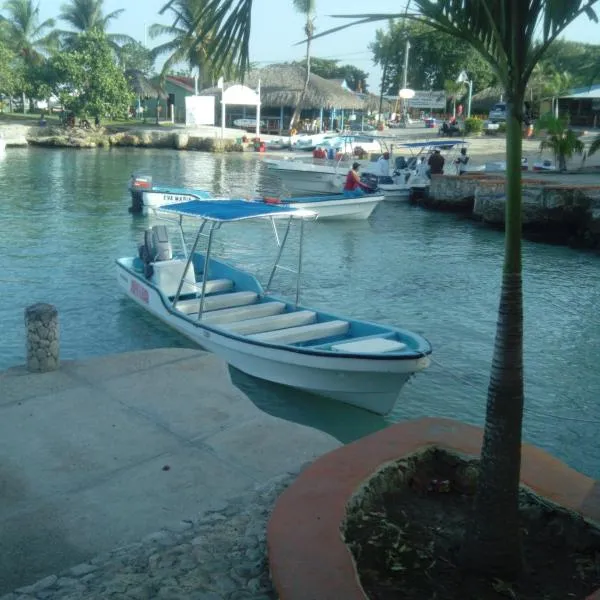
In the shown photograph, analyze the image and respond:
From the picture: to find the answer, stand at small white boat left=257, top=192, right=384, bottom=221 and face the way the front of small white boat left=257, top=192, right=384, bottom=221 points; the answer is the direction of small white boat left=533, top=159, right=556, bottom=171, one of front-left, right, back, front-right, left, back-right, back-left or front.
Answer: front-left

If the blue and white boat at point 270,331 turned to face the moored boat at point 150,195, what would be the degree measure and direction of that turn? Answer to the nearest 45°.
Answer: approximately 135° to its left

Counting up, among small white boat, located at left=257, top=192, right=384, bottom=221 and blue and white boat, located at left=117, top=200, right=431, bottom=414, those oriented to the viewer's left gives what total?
0

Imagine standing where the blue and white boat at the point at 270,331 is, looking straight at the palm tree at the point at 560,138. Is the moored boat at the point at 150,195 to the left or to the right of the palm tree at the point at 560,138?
left

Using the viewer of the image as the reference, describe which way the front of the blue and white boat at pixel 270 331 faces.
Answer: facing the viewer and to the right of the viewer

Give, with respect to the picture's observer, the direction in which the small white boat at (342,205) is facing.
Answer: facing to the right of the viewer

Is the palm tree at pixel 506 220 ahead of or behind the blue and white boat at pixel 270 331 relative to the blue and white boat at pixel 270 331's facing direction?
ahead

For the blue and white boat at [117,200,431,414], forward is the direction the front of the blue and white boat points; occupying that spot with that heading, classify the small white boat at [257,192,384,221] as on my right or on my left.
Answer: on my left

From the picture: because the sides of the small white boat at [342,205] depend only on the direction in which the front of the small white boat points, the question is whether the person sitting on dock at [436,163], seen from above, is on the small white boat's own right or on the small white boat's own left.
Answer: on the small white boat's own left

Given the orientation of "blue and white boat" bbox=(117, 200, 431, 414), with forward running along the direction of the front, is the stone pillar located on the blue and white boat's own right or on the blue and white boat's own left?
on the blue and white boat's own right

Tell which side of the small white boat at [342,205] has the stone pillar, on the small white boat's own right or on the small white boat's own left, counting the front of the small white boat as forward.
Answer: on the small white boat's own right
